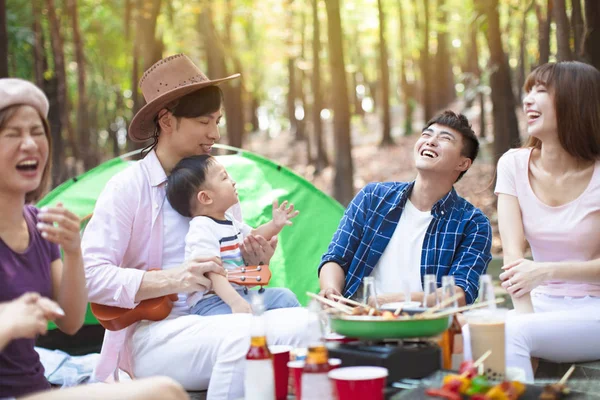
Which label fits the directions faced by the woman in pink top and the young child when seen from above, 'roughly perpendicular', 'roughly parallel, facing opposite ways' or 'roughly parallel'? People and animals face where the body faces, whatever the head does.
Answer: roughly perpendicular

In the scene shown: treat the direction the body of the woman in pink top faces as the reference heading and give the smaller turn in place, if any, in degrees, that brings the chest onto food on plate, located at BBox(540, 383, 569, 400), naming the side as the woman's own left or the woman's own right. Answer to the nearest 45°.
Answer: approximately 45° to the woman's own left

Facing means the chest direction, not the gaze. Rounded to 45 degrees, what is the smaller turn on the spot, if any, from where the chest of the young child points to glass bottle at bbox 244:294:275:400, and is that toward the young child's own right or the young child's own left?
approximately 45° to the young child's own right

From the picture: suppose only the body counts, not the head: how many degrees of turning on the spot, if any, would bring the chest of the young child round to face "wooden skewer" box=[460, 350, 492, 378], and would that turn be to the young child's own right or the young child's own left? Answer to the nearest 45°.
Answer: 0° — they already face it

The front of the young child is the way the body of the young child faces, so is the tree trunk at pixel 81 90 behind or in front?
behind

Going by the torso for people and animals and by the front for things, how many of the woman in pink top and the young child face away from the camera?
0

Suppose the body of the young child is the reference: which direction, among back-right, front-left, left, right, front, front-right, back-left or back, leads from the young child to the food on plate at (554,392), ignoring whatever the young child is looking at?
front

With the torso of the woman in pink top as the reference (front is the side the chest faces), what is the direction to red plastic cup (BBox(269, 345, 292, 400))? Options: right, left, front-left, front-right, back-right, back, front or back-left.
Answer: front

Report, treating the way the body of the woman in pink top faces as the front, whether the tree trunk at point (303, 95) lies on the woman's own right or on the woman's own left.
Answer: on the woman's own right

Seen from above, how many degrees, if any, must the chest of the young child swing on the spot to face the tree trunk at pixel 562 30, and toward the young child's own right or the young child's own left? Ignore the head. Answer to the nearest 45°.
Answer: approximately 90° to the young child's own left

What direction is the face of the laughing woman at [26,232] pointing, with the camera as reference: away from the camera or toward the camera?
toward the camera

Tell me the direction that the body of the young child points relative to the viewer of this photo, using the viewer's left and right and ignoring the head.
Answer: facing the viewer and to the right of the viewer

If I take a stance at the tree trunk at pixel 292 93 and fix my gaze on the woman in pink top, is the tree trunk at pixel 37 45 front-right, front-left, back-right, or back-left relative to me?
front-right

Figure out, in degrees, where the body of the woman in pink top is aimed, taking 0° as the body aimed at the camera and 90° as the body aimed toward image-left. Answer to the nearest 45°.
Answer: approximately 45°

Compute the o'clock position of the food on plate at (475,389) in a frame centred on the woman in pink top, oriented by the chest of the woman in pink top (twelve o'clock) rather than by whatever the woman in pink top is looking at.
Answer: The food on plate is roughly at 11 o'clock from the woman in pink top.

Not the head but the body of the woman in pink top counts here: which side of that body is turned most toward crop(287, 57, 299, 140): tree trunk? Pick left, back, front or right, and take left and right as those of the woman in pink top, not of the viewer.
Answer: right

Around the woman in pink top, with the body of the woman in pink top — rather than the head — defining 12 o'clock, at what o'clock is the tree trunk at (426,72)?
The tree trunk is roughly at 4 o'clock from the woman in pink top.

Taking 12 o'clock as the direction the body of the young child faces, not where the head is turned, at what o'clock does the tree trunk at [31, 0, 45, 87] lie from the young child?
The tree trunk is roughly at 7 o'clock from the young child.

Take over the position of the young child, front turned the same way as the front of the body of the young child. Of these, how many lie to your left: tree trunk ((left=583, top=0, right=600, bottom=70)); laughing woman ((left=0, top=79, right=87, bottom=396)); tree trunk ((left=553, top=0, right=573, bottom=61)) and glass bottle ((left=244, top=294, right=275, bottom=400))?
2
